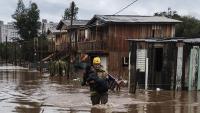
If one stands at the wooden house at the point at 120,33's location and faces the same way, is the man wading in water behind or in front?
in front

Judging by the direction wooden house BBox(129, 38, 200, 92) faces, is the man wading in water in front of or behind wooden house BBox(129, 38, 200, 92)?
in front

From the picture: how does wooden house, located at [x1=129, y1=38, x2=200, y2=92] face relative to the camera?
toward the camera

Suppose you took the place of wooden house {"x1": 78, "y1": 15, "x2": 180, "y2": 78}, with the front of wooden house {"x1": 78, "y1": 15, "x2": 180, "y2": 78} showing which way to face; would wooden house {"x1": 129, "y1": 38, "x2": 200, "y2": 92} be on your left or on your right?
on your left

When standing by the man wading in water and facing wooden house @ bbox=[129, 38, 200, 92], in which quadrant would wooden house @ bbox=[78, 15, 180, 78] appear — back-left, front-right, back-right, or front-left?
front-left

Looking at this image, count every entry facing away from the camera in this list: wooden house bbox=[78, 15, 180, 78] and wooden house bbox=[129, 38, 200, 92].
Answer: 0

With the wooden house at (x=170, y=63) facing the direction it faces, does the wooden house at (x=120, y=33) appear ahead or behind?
behind

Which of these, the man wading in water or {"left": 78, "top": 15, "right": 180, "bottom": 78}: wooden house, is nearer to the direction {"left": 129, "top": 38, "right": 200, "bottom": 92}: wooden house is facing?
the man wading in water

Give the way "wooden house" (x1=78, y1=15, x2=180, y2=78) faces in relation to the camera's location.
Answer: facing the viewer and to the left of the viewer
